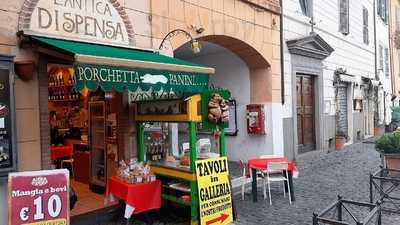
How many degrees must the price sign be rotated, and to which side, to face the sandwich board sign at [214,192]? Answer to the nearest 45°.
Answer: approximately 90° to its left

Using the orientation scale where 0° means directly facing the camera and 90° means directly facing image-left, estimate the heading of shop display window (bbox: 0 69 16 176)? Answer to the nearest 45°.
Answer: approximately 315°

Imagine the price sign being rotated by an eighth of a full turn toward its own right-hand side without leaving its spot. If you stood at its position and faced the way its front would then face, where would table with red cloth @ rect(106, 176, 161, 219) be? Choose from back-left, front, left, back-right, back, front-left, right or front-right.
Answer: back

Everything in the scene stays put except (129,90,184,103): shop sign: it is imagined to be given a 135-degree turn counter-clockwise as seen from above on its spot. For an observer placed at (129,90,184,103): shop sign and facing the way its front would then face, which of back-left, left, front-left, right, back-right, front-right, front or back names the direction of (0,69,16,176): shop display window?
back-left

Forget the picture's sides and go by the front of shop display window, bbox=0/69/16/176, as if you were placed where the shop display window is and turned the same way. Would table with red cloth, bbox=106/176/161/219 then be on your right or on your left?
on your left
